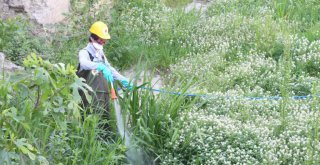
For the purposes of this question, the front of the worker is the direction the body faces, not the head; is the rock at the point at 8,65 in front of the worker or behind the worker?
behind

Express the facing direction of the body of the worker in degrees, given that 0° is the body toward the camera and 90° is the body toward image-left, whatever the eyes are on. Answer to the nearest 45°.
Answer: approximately 315°

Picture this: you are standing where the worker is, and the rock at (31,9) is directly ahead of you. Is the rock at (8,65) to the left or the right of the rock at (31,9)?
left

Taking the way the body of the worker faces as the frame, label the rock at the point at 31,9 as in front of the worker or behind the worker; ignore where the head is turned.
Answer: behind

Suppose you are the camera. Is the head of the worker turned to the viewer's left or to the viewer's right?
to the viewer's right
